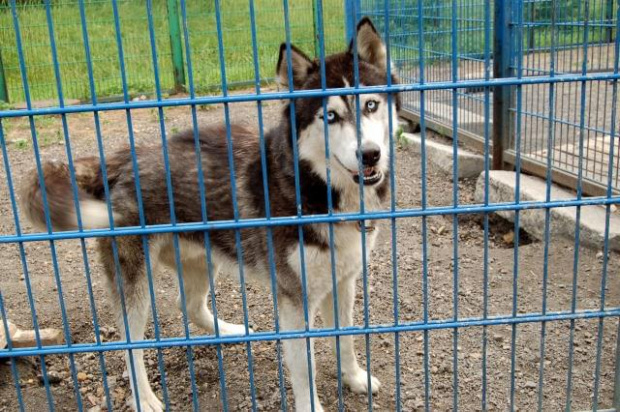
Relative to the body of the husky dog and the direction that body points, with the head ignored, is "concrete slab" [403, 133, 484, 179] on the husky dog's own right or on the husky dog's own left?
on the husky dog's own left

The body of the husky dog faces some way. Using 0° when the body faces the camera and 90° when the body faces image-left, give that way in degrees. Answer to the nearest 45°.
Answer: approximately 315°

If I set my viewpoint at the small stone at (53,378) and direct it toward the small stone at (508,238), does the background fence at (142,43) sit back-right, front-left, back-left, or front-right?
front-left

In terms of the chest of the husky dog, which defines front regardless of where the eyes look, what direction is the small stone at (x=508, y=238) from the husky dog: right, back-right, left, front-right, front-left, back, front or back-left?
left

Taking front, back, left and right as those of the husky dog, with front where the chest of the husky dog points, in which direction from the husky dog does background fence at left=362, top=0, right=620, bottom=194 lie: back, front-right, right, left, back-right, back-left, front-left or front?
left

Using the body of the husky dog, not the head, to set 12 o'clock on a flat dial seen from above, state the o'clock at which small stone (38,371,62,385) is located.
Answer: The small stone is roughly at 5 o'clock from the husky dog.

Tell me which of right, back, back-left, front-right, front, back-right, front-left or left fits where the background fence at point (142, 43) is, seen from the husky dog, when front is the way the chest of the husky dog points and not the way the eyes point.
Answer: back-left
